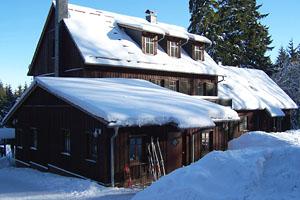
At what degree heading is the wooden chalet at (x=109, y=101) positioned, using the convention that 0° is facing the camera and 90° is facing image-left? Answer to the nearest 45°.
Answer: approximately 315°

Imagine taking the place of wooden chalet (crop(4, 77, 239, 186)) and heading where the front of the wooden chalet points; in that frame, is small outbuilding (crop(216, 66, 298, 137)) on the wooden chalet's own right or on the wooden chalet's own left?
on the wooden chalet's own left
